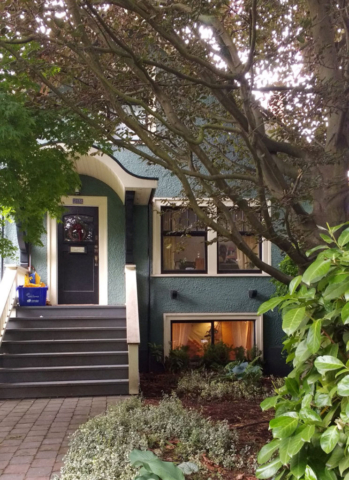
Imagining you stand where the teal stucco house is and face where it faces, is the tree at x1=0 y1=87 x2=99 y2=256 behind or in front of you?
in front

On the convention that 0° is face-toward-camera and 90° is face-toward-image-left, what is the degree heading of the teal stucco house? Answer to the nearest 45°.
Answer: approximately 0°

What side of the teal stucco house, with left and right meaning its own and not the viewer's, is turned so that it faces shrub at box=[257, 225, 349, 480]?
front

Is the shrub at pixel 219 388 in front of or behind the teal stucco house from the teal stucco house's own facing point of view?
in front

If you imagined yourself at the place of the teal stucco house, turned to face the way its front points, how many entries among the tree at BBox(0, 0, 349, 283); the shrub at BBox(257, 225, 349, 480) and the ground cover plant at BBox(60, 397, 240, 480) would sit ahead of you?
3

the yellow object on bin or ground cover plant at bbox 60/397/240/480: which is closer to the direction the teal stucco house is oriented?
the ground cover plant

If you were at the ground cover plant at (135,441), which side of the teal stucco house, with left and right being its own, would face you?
front
